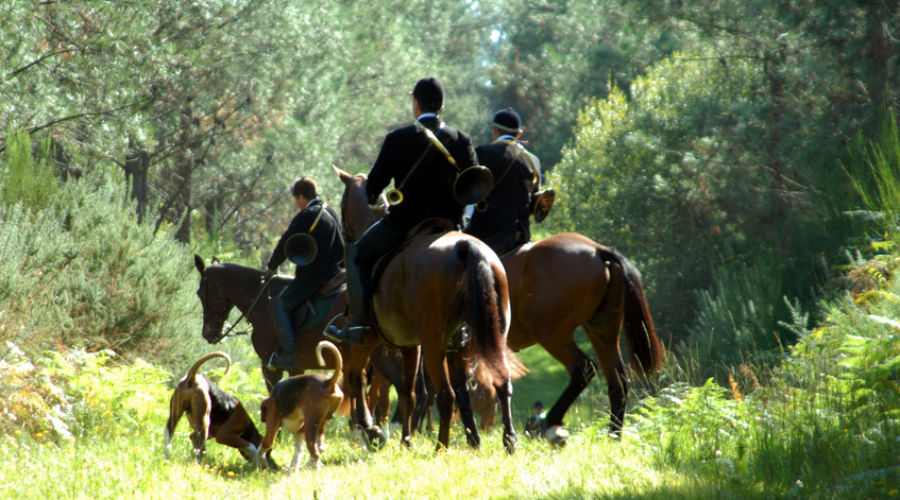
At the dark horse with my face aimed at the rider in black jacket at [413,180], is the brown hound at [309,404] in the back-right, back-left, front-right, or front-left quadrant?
front-right

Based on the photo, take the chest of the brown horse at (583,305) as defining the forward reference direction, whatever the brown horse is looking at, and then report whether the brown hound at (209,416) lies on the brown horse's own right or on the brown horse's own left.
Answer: on the brown horse's own left

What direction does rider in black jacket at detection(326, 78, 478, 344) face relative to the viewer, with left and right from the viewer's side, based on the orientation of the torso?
facing away from the viewer and to the left of the viewer

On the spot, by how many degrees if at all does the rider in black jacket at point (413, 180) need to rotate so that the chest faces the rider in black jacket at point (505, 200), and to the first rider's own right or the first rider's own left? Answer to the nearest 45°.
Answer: approximately 90° to the first rider's own right

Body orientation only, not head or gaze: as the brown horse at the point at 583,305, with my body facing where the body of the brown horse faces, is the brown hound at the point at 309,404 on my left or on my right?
on my left

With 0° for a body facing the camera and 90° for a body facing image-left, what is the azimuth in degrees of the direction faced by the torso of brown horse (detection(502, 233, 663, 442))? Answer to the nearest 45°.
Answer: approximately 135°

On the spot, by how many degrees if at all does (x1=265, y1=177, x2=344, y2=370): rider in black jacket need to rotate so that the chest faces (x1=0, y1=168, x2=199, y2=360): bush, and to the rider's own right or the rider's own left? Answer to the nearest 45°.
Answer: approximately 45° to the rider's own right

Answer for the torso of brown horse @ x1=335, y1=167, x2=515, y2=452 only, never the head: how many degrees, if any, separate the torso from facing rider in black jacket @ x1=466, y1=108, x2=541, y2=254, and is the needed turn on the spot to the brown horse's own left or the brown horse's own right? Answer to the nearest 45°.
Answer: approximately 45° to the brown horse's own right

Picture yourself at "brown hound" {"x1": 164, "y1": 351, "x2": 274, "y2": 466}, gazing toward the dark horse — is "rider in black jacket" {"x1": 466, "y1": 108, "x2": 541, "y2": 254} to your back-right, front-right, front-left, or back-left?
front-right

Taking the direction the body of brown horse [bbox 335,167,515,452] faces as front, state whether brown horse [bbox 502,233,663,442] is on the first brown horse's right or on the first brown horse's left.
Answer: on the first brown horse's right

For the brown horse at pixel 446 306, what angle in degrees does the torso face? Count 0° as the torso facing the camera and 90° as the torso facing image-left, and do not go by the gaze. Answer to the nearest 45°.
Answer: approximately 135°

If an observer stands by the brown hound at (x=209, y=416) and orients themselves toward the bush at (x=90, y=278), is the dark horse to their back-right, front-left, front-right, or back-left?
front-right

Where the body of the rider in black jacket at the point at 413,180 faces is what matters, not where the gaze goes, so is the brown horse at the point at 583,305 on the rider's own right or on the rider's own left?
on the rider's own right

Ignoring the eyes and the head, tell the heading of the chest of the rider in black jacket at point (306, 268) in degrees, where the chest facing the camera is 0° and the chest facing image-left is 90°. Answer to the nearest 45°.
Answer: approximately 90°

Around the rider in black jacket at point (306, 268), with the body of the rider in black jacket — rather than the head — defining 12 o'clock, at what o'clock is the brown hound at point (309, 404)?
The brown hound is roughly at 9 o'clock from the rider in black jacket.
